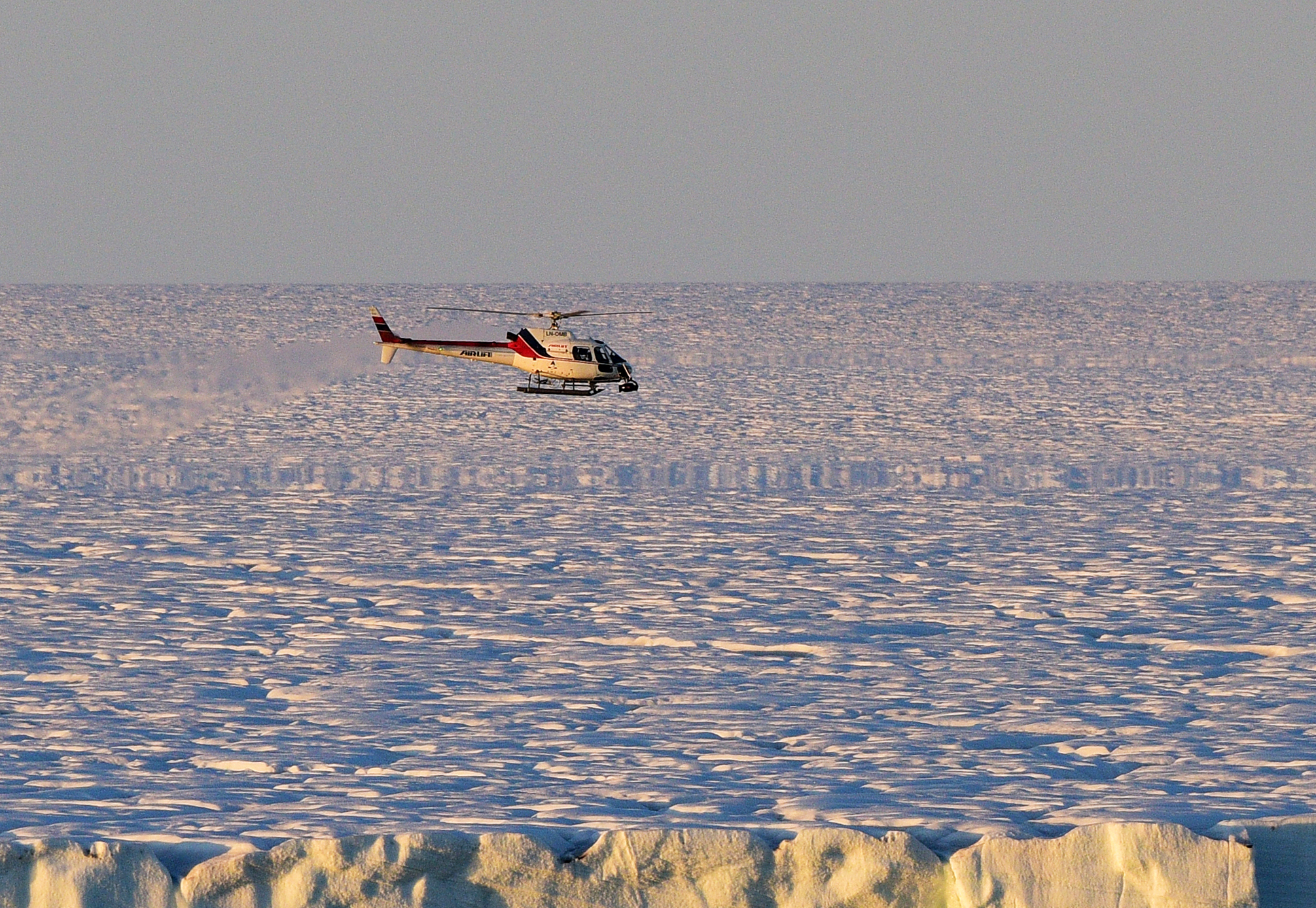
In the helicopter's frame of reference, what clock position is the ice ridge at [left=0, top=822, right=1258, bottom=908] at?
The ice ridge is roughly at 3 o'clock from the helicopter.

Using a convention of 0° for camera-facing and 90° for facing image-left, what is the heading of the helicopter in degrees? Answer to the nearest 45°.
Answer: approximately 270°
